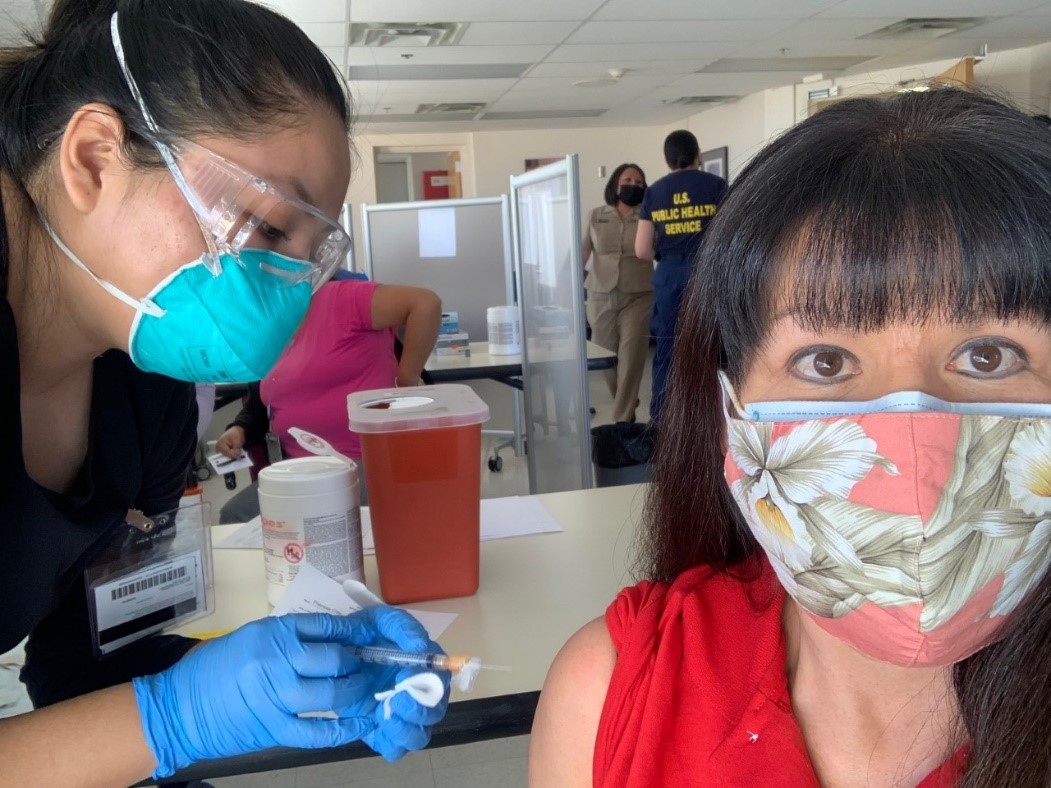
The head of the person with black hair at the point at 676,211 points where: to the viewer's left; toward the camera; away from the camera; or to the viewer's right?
away from the camera

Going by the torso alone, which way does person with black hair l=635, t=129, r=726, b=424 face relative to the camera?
away from the camera

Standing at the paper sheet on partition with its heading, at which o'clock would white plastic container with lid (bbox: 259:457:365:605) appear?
The white plastic container with lid is roughly at 12 o'clock from the paper sheet on partition.

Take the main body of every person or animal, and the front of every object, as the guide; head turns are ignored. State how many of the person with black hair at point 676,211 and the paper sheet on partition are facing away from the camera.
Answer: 1

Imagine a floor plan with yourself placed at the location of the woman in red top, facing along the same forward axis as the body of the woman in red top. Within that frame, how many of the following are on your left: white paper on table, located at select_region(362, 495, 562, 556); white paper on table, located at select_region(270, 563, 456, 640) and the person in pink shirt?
0

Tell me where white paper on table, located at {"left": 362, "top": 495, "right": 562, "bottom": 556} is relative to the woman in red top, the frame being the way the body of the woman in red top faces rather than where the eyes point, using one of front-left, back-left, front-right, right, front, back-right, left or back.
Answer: back-right

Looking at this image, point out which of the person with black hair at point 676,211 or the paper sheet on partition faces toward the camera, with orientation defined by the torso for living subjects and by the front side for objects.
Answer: the paper sheet on partition

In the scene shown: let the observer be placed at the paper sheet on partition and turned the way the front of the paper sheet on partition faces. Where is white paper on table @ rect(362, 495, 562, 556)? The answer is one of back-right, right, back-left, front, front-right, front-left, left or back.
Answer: front

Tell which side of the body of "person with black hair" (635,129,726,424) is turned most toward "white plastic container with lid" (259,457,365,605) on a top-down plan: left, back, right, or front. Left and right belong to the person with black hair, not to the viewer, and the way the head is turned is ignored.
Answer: back

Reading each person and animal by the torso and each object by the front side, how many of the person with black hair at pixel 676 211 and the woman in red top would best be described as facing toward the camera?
1

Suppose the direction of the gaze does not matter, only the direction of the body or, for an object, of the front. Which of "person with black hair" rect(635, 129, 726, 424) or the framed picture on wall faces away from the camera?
the person with black hair

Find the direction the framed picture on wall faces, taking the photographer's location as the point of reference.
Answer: facing the viewer and to the left of the viewer

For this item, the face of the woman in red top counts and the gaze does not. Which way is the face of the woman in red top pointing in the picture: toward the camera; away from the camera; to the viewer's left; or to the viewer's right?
toward the camera

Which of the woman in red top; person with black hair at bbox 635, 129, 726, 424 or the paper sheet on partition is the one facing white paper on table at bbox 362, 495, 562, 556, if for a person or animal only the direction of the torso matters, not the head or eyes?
the paper sheet on partition

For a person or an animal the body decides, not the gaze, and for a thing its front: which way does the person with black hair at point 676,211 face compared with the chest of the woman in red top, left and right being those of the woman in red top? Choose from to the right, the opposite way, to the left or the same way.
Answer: the opposite way

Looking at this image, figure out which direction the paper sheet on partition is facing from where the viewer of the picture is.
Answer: facing the viewer

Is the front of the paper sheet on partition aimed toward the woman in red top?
yes
